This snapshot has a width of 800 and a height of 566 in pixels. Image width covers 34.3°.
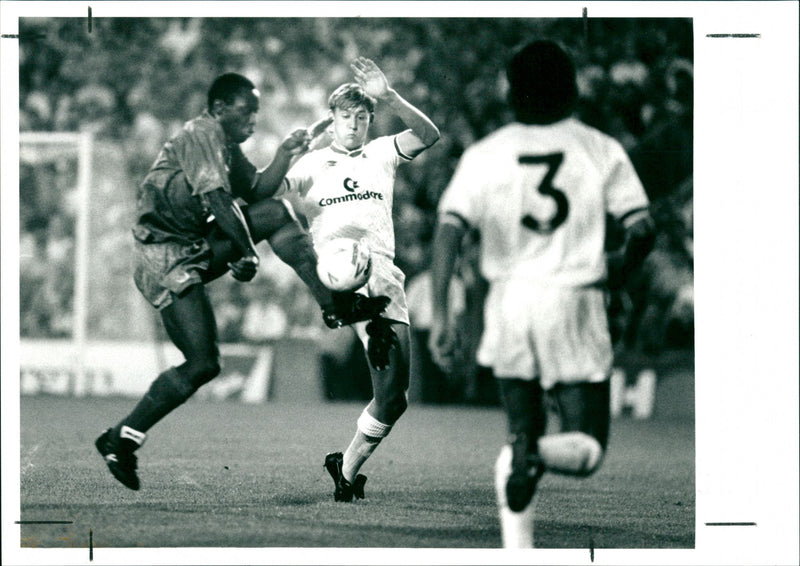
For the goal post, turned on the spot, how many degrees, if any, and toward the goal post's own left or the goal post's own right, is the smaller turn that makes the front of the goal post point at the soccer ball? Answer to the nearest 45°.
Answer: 0° — it already faces it
